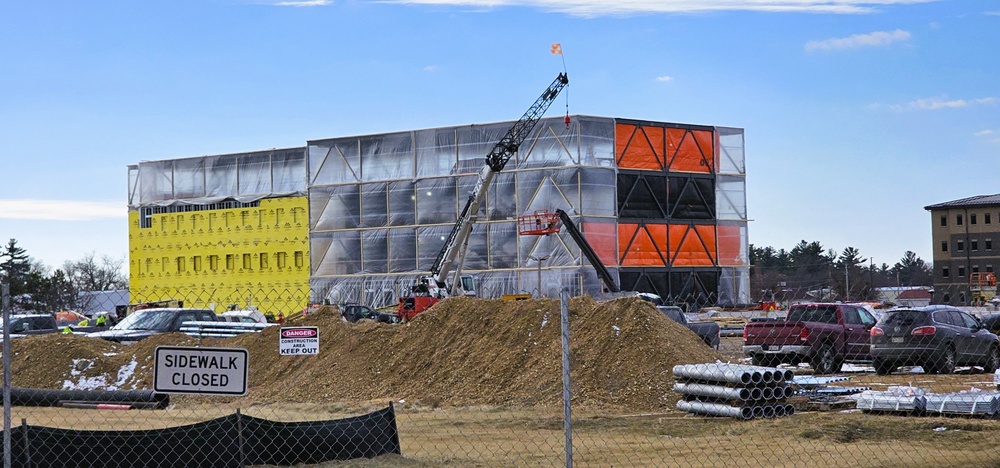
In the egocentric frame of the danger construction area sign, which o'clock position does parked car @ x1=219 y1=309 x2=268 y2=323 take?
The parked car is roughly at 6 o'clock from the danger construction area sign.

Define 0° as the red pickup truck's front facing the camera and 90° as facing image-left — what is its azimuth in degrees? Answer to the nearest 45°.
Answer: approximately 225°

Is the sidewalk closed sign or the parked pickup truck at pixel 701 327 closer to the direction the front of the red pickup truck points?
the parked pickup truck

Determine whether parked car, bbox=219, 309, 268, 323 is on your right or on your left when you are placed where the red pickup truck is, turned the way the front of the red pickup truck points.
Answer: on your left

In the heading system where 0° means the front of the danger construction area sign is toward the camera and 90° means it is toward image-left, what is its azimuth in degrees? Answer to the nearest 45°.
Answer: approximately 0°

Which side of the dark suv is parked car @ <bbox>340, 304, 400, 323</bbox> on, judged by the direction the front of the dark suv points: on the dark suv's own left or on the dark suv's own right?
on the dark suv's own left

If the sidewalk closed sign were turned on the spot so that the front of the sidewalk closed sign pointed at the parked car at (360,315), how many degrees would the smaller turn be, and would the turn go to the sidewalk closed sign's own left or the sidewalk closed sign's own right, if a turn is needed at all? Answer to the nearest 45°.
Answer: approximately 180°
